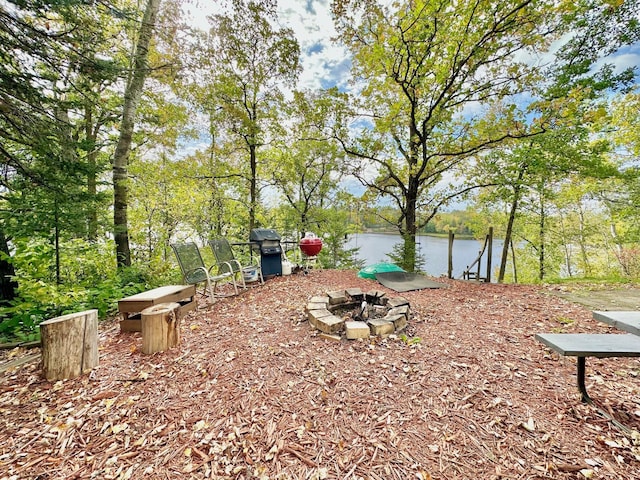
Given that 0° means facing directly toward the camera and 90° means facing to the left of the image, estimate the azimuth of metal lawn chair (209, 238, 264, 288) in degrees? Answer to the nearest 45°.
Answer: approximately 315°

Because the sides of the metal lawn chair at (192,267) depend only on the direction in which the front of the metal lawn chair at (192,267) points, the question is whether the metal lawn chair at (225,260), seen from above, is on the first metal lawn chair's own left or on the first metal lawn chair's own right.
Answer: on the first metal lawn chair's own left

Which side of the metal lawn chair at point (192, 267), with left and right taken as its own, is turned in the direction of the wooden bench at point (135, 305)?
right

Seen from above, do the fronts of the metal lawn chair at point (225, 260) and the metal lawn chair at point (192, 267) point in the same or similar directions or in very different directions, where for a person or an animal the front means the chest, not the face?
same or similar directions

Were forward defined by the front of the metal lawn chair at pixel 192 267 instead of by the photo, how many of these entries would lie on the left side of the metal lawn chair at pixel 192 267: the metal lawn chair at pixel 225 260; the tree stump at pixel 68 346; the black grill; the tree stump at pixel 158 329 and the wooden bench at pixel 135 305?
2

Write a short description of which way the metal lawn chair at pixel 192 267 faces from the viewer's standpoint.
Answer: facing the viewer and to the right of the viewer

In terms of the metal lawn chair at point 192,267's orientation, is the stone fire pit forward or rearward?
forward

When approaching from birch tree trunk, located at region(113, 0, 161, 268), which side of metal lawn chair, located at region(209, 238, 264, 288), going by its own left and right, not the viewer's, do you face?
back

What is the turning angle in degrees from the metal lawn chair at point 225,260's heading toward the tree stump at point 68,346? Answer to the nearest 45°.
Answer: approximately 90° to its right

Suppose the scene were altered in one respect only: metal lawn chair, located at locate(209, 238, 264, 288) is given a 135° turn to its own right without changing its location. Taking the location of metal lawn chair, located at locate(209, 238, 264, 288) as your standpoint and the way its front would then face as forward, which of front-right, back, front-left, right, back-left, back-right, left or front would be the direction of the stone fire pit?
back-left

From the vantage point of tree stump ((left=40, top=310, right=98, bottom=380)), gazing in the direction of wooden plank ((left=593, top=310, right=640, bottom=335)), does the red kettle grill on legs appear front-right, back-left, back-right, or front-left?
front-left

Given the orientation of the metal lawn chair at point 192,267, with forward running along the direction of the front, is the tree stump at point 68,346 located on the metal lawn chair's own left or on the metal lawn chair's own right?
on the metal lawn chair's own right
